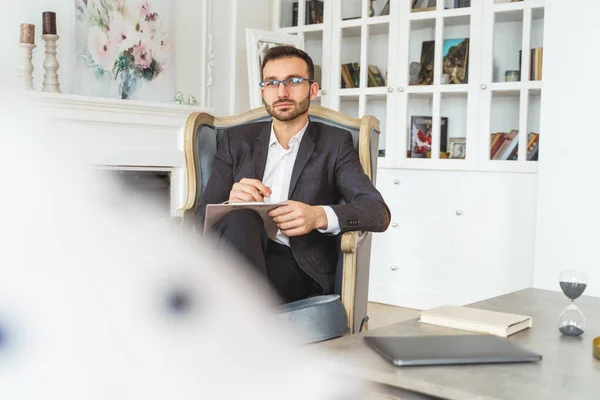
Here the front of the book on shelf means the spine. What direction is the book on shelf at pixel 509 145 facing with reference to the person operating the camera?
facing the viewer

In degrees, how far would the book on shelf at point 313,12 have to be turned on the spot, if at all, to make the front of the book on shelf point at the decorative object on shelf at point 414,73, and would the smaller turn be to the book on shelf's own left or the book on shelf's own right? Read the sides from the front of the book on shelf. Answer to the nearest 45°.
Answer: approximately 45° to the book on shelf's own left

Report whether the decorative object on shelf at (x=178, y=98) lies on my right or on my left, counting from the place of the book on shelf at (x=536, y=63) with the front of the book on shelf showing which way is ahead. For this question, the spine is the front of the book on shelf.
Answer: on my right

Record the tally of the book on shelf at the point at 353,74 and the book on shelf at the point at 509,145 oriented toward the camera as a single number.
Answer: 2

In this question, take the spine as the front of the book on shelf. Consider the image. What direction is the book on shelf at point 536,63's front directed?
toward the camera

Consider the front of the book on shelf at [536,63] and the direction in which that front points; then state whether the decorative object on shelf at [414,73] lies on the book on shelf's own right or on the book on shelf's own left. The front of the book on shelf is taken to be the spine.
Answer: on the book on shelf's own right

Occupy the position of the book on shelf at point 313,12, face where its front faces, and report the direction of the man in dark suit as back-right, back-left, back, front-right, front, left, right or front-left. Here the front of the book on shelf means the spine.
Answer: front

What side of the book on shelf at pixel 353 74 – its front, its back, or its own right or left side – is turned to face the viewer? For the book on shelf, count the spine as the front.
front
